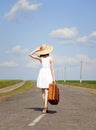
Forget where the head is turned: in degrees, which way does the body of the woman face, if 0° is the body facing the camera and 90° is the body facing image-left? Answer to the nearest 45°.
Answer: approximately 180°
